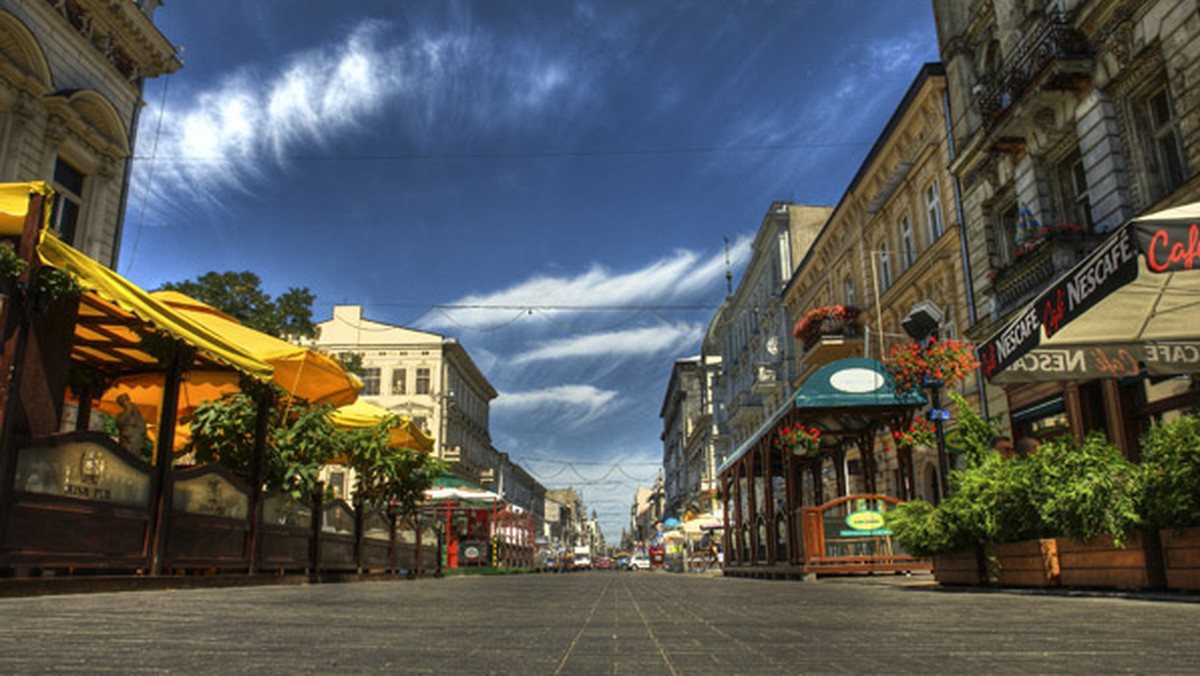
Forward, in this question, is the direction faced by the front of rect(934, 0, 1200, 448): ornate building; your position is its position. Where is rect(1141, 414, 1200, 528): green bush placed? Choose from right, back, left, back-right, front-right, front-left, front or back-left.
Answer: front-left

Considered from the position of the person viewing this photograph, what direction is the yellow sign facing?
facing the viewer

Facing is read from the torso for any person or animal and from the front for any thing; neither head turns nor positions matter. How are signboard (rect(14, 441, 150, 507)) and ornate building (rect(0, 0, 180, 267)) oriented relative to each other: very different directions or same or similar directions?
same or similar directions

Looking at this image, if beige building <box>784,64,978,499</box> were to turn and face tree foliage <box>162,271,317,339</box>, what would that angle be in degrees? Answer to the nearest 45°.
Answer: approximately 45° to its right

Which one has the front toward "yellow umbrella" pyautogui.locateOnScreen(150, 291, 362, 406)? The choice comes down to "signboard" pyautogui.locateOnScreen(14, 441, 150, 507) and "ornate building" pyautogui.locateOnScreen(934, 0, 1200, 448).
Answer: the ornate building

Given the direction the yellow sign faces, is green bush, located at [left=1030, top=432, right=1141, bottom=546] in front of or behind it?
in front

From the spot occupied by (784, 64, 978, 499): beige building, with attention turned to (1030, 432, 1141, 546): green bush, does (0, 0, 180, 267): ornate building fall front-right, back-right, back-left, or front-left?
front-right

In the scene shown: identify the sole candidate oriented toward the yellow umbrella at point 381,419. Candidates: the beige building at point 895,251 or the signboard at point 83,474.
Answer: the beige building

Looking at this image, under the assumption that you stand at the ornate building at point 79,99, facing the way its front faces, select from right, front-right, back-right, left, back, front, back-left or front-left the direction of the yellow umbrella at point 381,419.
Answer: front

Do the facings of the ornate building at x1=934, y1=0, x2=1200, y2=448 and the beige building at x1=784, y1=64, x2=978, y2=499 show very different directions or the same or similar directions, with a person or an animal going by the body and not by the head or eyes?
same or similar directions

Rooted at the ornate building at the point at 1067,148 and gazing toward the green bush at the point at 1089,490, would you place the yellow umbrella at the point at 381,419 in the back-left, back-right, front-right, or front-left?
front-right

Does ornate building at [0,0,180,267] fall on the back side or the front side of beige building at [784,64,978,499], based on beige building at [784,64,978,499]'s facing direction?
on the front side

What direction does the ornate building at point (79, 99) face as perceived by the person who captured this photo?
facing the viewer and to the right of the viewer

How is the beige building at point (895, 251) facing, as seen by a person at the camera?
facing the viewer and to the left of the viewer

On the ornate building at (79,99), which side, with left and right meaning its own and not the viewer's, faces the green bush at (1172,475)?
front

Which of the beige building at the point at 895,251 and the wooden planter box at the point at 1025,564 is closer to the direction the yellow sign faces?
the wooden planter box
